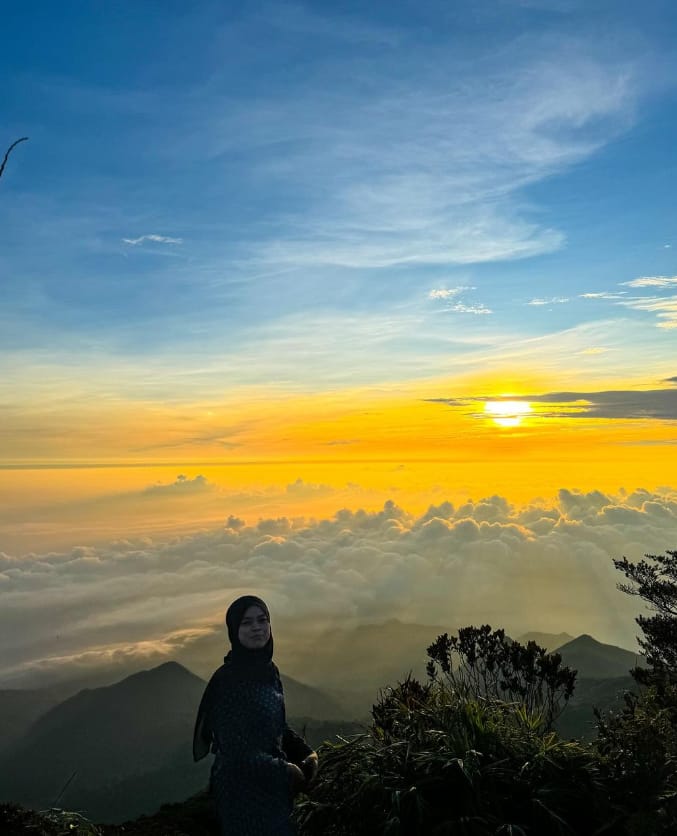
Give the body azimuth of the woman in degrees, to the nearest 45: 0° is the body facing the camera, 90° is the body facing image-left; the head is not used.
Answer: approximately 315°

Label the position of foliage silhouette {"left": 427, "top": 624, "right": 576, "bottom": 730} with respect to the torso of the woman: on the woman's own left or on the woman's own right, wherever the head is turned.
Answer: on the woman's own left

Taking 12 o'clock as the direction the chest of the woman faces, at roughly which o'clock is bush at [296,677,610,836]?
The bush is roughly at 9 o'clock from the woman.
